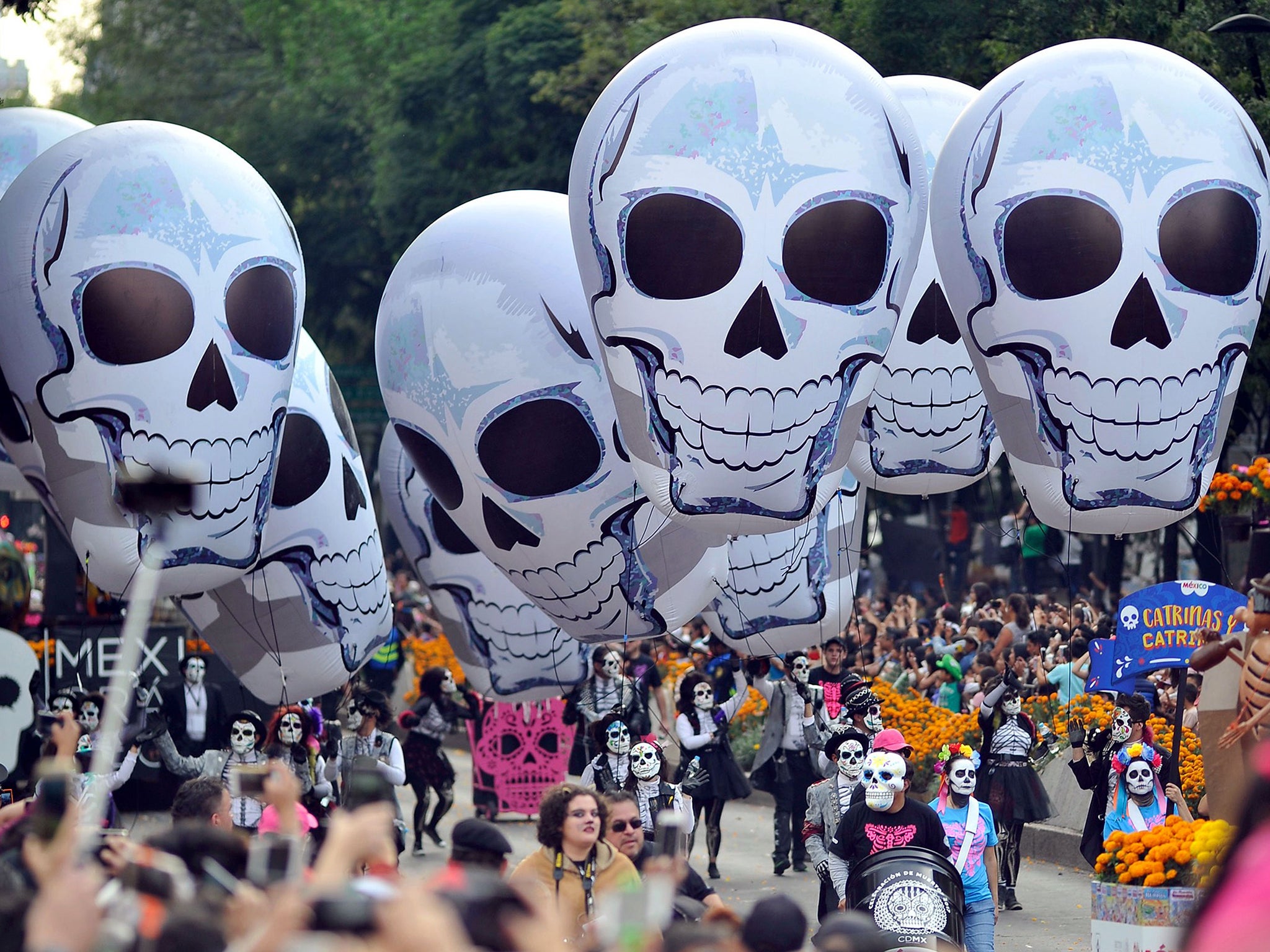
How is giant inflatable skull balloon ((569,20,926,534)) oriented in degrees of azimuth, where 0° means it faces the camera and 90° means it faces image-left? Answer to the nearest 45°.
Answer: approximately 0°

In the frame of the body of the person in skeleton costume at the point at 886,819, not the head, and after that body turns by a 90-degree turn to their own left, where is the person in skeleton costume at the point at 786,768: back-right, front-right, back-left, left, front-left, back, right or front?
left

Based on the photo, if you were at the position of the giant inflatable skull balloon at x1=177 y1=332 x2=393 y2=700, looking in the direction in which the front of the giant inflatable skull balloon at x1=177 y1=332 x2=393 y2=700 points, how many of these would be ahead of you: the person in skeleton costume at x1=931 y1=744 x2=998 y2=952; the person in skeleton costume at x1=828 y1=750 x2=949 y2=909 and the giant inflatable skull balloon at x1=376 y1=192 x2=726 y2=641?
3

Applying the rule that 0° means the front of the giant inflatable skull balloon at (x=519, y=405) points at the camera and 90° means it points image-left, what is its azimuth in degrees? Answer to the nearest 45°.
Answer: approximately 45°

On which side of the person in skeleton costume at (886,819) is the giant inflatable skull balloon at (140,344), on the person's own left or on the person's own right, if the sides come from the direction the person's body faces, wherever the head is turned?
on the person's own right

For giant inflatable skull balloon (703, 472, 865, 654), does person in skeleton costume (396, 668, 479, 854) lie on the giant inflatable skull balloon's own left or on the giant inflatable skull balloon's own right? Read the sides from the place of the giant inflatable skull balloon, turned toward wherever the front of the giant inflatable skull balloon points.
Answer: on the giant inflatable skull balloon's own right

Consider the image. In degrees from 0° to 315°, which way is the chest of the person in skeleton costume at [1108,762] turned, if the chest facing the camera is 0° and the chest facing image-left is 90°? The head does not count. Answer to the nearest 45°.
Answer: approximately 45°

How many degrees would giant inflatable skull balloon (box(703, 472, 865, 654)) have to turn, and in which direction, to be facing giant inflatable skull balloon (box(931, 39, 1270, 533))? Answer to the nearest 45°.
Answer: approximately 45° to its left

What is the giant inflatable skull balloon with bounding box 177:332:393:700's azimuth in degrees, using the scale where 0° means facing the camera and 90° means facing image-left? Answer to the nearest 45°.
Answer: approximately 315°
